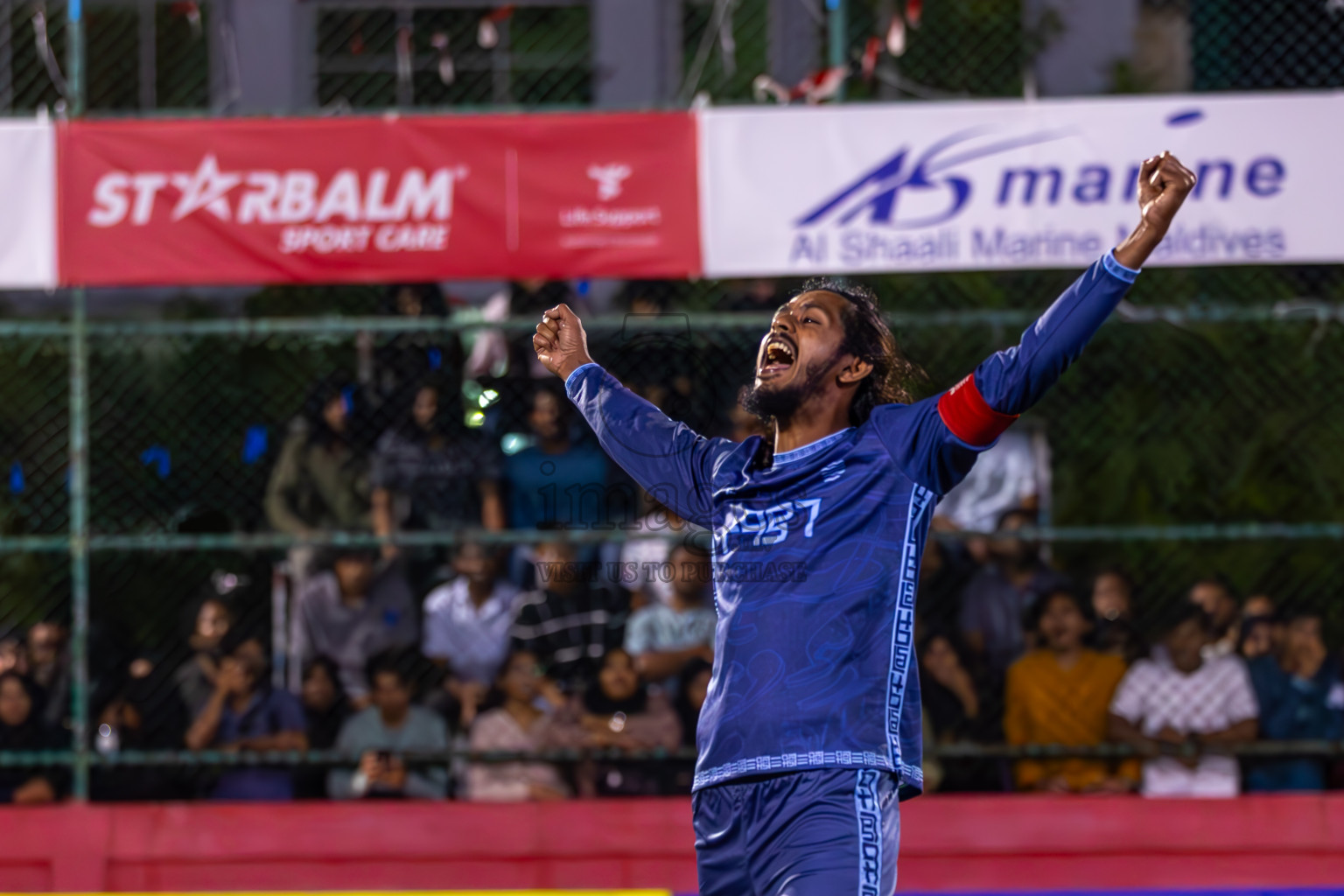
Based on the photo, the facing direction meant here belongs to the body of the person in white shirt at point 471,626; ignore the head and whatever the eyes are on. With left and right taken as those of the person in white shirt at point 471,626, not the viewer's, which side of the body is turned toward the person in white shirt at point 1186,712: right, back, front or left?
left

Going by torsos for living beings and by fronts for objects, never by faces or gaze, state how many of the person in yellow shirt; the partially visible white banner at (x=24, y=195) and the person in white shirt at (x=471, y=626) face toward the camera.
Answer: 3

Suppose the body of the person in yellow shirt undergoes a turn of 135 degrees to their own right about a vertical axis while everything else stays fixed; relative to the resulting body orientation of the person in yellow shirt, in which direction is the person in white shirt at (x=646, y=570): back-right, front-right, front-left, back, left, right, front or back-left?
front-left

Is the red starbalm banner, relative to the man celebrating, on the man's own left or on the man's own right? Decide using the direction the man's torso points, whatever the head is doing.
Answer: on the man's own right

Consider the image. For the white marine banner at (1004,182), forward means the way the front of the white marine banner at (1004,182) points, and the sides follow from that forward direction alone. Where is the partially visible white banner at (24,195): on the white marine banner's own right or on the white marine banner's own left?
on the white marine banner's own right

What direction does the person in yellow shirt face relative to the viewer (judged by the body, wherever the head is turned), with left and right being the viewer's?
facing the viewer

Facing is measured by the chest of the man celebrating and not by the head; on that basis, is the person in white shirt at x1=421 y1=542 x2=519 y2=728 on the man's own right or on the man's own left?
on the man's own right

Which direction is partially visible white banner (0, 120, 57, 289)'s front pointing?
toward the camera

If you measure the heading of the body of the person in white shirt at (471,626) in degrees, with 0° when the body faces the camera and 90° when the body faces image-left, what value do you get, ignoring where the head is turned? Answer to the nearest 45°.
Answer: approximately 0°

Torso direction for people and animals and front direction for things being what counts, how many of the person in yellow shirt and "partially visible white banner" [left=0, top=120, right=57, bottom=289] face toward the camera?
2

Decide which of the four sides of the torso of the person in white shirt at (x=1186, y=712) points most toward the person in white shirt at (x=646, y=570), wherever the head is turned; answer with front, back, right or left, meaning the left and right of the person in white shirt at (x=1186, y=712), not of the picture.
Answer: right

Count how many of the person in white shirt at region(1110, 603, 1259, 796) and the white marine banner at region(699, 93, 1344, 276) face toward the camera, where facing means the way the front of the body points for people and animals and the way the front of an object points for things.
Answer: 2

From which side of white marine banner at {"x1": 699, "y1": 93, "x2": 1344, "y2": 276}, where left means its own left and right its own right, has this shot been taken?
front
